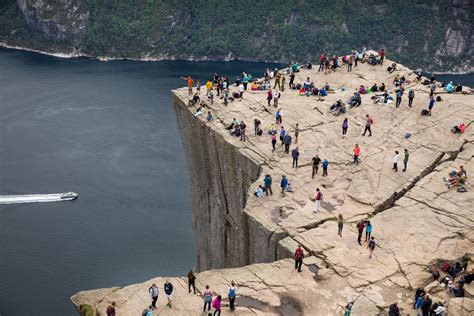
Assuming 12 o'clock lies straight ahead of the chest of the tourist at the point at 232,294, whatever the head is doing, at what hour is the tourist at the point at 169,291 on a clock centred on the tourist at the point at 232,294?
the tourist at the point at 169,291 is roughly at 9 o'clock from the tourist at the point at 232,294.

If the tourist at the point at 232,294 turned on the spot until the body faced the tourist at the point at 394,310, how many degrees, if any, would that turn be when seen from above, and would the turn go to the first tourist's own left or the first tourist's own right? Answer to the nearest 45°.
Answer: approximately 90° to the first tourist's own right

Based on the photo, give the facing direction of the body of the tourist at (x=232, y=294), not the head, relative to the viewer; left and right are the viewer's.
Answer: facing away from the viewer

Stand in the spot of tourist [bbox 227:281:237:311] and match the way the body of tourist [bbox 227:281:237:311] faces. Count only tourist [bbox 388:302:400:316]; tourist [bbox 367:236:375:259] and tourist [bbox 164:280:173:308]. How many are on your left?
1

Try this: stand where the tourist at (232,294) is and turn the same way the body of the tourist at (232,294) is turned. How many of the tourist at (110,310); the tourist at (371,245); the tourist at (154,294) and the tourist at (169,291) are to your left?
3

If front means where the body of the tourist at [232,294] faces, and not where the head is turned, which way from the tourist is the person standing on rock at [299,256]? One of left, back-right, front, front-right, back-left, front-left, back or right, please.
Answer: front-right

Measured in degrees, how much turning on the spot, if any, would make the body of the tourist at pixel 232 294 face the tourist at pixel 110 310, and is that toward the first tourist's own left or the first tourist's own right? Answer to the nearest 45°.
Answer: approximately 90° to the first tourist's own left
